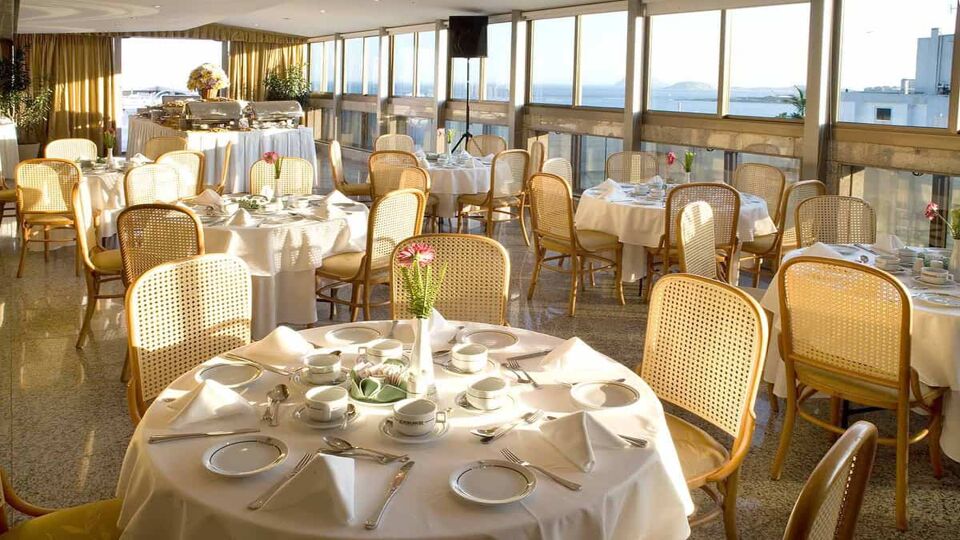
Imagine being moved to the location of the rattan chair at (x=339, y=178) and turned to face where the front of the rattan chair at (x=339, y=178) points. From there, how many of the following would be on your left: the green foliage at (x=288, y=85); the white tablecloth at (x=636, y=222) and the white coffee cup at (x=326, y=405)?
1

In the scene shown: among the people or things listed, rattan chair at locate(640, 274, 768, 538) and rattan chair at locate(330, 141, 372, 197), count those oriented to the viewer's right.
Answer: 1

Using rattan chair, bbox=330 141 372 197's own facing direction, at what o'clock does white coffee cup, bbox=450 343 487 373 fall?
The white coffee cup is roughly at 3 o'clock from the rattan chair.

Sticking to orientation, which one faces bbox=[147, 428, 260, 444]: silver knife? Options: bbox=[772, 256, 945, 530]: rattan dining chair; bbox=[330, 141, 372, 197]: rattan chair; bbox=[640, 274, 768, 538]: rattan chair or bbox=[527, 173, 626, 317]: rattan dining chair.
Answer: bbox=[640, 274, 768, 538]: rattan chair

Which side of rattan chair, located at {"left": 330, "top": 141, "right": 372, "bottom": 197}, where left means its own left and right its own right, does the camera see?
right

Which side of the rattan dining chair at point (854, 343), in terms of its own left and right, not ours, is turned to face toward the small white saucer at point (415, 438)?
back

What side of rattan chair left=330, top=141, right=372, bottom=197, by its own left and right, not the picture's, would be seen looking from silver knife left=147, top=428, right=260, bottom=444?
right

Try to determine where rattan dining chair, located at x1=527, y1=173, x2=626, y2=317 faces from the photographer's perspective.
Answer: facing away from the viewer and to the right of the viewer

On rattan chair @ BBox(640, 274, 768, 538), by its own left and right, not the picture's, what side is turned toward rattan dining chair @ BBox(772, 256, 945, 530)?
back

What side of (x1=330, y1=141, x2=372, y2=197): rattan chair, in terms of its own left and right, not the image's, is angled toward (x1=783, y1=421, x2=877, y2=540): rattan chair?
right

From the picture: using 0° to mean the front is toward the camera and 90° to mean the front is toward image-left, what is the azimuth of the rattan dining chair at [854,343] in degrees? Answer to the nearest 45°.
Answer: approximately 225°

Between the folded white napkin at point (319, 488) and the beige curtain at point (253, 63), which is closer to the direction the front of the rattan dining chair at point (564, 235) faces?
the beige curtain

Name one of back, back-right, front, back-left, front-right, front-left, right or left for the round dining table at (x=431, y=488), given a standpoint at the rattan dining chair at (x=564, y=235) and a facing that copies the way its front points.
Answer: back-right

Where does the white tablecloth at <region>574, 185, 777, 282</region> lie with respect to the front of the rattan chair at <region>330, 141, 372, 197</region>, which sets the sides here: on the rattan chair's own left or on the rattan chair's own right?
on the rattan chair's own right

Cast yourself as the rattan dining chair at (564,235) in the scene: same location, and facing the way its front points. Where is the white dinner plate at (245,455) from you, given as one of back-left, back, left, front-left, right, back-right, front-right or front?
back-right

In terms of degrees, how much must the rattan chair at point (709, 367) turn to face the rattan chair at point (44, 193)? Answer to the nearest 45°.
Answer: approximately 90° to its right
